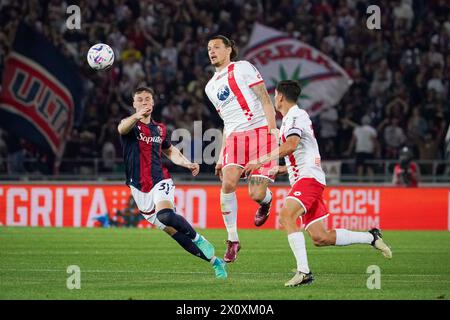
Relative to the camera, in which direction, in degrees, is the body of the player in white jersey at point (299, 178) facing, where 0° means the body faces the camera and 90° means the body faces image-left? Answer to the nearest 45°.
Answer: approximately 90°

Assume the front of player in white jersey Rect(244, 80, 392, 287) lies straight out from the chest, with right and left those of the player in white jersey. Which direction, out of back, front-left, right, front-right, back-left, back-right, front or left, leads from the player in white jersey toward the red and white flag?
right

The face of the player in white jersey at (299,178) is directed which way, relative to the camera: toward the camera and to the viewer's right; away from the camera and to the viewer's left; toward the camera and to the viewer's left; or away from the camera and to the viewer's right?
away from the camera and to the viewer's left

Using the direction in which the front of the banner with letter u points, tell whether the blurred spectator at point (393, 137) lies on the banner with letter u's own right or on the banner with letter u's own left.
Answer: on the banner with letter u's own left

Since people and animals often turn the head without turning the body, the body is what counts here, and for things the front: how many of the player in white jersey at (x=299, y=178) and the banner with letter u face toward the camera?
1

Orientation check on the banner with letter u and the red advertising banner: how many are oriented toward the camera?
2
